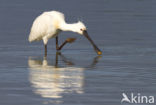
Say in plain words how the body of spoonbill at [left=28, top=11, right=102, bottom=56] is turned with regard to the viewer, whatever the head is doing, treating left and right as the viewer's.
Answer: facing to the right of the viewer
